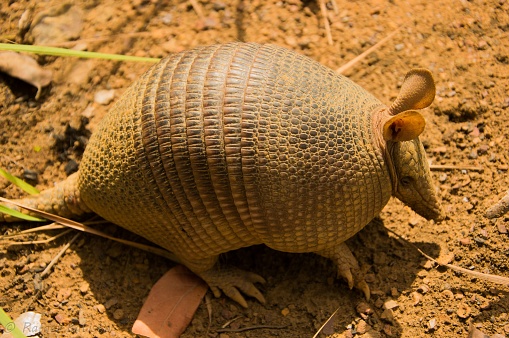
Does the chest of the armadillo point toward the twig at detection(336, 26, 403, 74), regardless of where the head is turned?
no

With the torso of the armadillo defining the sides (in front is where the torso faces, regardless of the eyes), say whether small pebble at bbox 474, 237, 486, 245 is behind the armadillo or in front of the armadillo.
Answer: in front

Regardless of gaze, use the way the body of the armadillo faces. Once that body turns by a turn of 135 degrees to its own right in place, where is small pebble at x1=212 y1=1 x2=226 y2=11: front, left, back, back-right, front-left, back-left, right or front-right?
back-right

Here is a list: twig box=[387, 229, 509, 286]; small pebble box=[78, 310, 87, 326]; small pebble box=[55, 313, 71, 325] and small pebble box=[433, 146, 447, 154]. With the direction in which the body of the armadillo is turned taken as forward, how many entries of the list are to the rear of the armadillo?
2

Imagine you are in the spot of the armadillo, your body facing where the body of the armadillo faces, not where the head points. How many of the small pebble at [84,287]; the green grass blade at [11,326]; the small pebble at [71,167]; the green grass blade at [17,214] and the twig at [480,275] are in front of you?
1

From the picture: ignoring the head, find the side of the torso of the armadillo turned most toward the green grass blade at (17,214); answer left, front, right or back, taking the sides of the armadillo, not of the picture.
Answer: back

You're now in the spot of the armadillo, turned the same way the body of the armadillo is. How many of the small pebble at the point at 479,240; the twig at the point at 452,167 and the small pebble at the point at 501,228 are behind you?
0

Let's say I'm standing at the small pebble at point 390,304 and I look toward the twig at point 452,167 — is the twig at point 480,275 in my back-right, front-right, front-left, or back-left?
front-right

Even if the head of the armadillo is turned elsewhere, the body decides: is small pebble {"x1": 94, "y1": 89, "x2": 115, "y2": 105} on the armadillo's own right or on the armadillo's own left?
on the armadillo's own left

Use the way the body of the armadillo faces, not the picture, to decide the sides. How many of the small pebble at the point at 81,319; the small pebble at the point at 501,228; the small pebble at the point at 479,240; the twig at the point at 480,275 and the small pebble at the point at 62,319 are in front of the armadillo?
3

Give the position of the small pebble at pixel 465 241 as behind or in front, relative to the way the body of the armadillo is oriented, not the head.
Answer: in front

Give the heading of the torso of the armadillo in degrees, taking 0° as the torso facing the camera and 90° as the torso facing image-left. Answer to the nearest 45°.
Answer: approximately 270°

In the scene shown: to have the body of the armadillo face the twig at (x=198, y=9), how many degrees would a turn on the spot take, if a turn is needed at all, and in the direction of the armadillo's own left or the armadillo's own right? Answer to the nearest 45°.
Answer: approximately 90° to the armadillo's own left

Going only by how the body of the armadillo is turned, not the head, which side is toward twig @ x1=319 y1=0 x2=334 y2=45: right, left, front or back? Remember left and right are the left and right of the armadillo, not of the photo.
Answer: left

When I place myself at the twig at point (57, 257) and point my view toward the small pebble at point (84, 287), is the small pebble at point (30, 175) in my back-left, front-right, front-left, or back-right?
back-left
